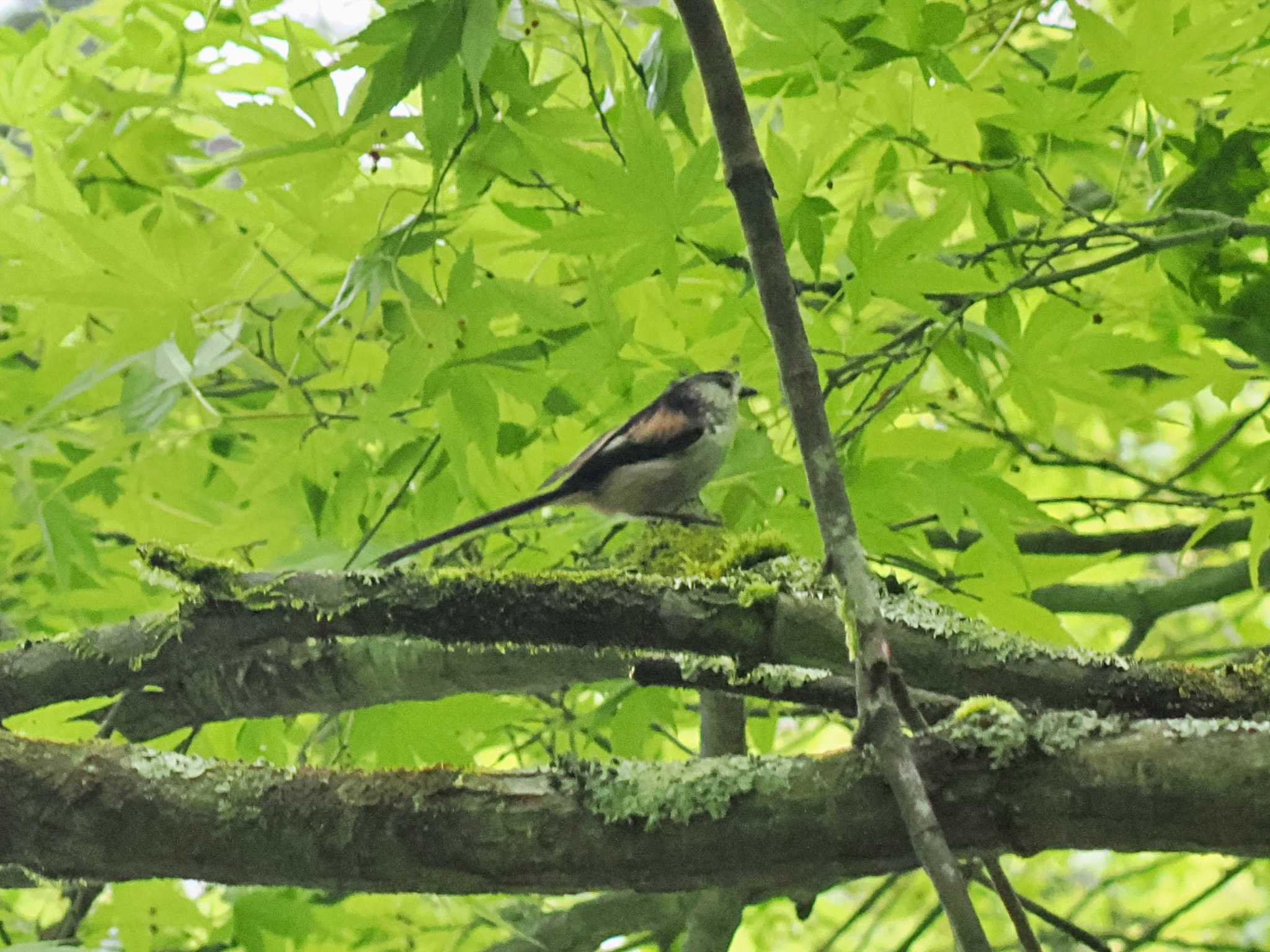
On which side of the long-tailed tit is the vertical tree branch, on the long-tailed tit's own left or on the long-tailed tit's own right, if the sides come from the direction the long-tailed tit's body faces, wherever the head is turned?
on the long-tailed tit's own right

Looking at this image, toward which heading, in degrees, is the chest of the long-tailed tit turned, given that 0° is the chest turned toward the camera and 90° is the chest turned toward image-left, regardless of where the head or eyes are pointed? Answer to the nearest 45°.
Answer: approximately 270°
